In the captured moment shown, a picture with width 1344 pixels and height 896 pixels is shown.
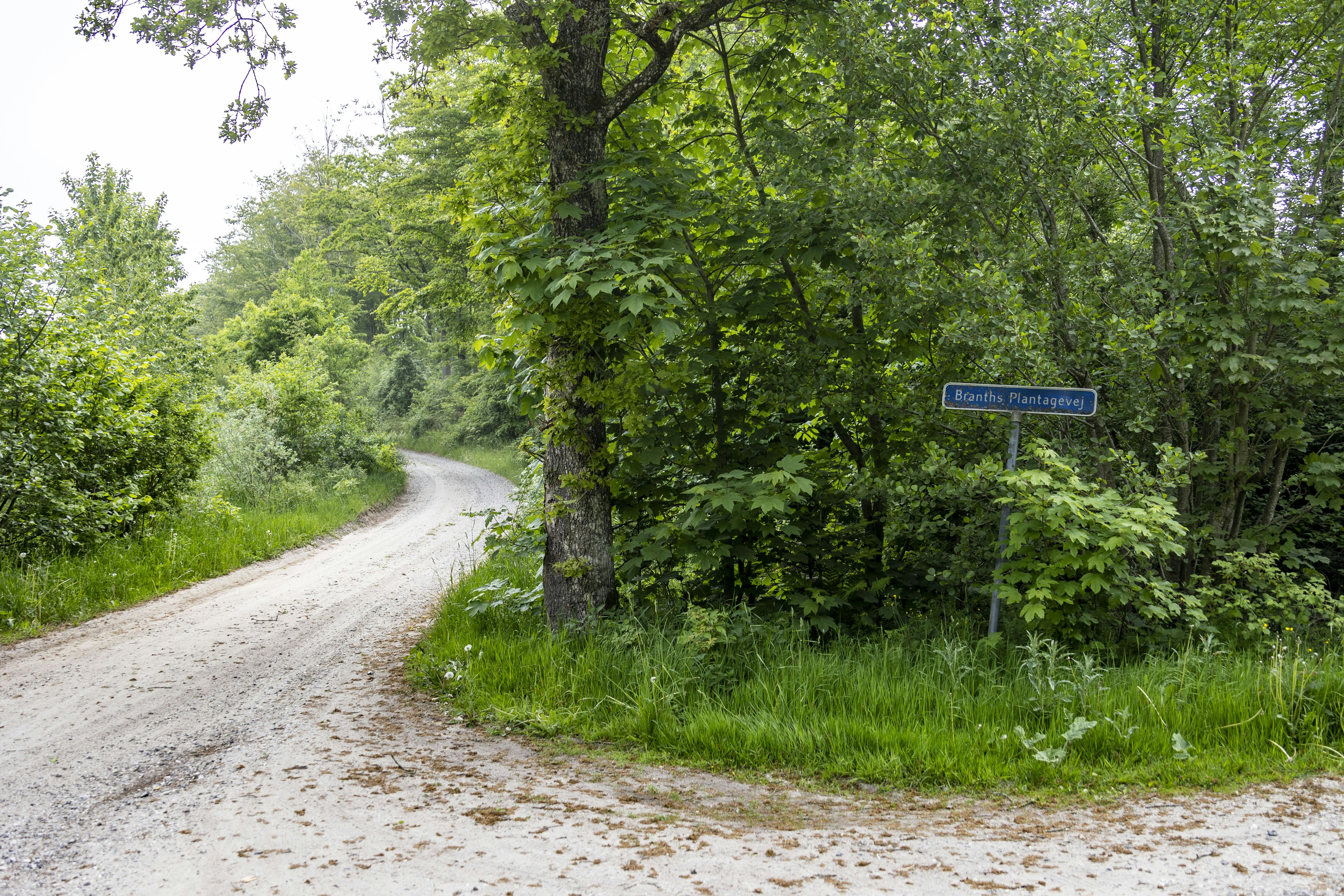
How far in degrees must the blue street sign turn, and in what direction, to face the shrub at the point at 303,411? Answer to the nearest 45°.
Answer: approximately 135° to its right

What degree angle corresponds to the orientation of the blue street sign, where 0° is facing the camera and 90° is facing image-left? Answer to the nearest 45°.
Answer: approximately 0°

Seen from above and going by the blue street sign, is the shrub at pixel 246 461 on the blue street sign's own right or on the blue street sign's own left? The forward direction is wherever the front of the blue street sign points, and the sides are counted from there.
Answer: on the blue street sign's own right

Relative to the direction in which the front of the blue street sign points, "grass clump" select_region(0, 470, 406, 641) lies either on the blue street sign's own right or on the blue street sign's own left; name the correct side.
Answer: on the blue street sign's own right

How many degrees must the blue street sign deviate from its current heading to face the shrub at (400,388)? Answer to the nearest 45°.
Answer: approximately 135° to its right

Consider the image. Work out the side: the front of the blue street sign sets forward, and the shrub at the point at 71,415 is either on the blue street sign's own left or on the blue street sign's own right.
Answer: on the blue street sign's own right

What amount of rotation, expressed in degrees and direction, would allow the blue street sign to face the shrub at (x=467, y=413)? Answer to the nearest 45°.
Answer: approximately 135° to its right

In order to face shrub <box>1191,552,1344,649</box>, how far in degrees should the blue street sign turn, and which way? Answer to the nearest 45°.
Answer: approximately 135° to its left
